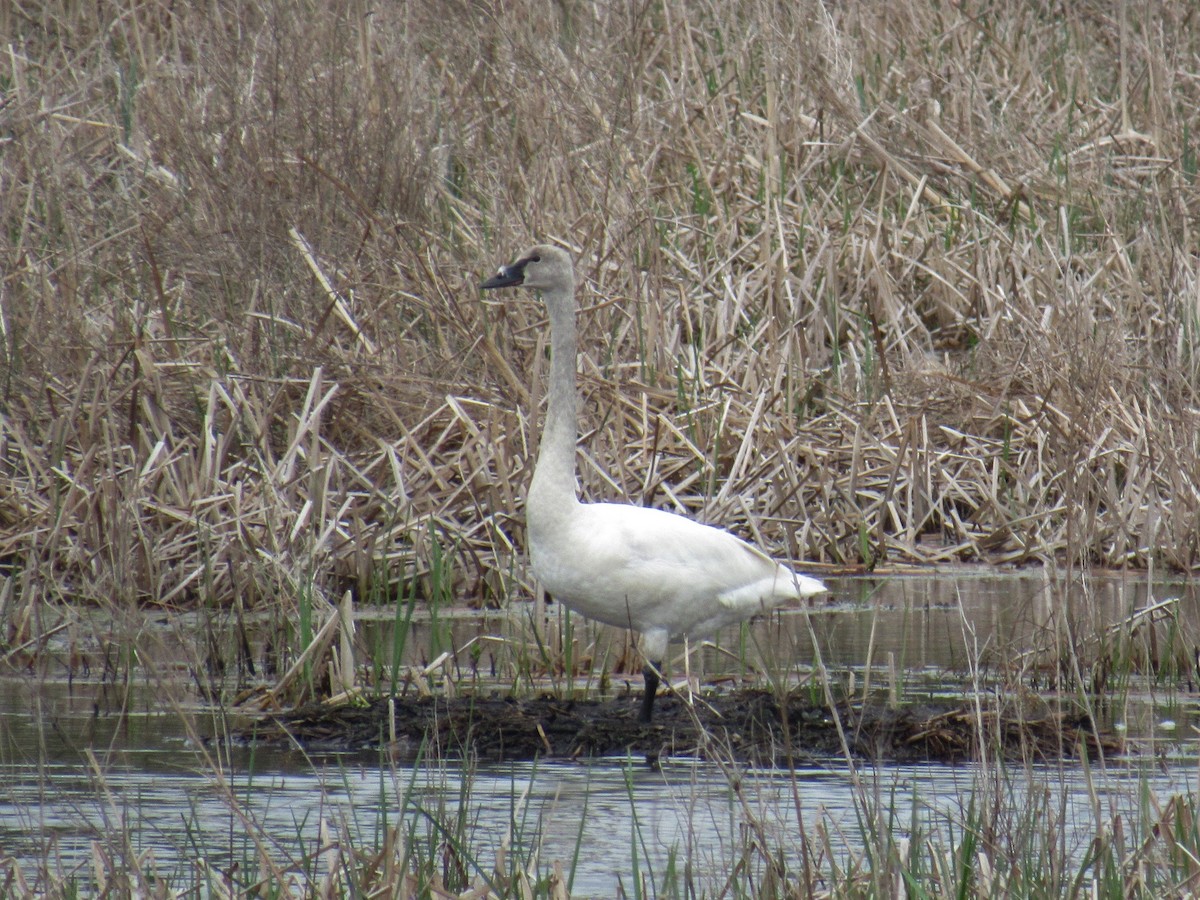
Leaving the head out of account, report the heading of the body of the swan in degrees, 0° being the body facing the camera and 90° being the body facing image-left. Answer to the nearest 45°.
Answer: approximately 90°
